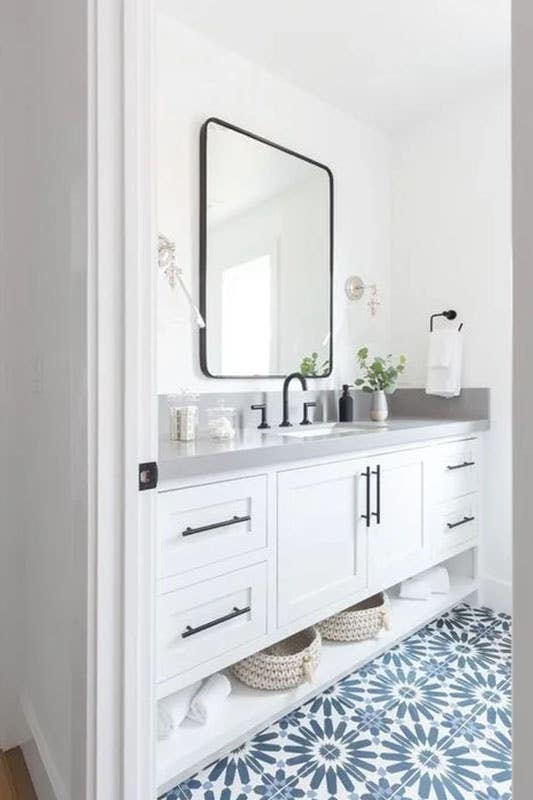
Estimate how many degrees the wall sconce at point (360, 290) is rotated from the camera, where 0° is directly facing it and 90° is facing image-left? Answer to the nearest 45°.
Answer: approximately 315°

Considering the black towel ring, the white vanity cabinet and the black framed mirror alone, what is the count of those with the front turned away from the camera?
0

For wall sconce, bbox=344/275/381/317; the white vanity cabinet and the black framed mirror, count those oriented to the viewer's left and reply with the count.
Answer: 0

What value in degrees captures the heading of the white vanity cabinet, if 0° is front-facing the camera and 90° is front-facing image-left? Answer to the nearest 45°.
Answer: approximately 315°

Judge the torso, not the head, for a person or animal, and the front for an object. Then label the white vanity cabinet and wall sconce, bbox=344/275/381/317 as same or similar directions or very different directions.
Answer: same or similar directions

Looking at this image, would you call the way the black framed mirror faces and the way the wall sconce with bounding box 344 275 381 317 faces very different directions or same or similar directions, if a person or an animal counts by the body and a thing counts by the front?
same or similar directions
